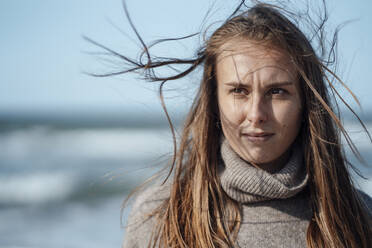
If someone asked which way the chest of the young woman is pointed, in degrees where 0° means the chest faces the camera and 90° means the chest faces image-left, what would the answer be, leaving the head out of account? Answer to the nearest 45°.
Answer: approximately 0°

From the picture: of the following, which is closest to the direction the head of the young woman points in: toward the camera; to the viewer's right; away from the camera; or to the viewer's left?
toward the camera
